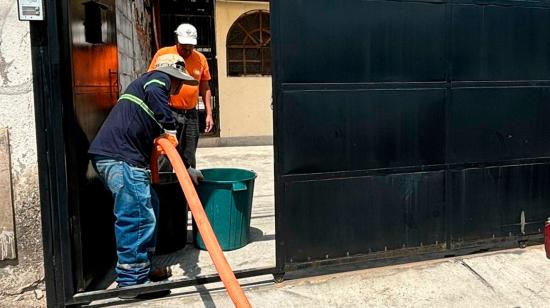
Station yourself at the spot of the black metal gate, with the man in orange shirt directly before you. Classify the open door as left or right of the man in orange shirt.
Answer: left

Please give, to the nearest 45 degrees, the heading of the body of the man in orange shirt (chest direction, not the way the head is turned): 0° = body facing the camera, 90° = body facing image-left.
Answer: approximately 0°

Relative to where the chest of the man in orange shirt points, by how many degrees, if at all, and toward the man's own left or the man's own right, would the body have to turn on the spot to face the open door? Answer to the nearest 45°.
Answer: approximately 45° to the man's own right

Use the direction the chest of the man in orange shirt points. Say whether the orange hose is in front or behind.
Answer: in front

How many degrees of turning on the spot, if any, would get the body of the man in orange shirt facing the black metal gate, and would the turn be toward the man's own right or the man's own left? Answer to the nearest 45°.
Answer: approximately 45° to the man's own left
